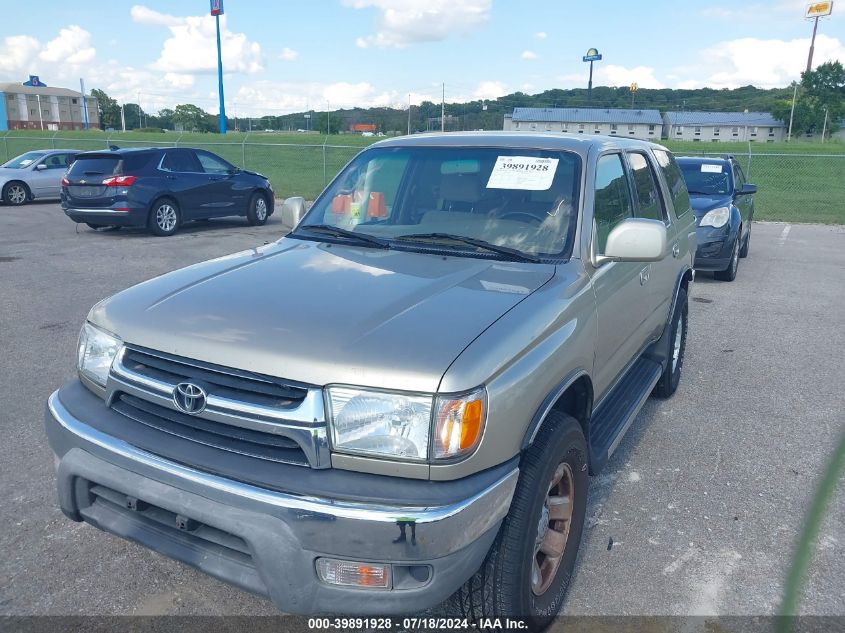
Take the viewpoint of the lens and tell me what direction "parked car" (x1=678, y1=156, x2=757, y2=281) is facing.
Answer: facing the viewer

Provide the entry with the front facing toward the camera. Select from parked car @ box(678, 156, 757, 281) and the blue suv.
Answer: the parked car

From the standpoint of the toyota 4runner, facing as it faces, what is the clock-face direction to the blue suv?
The blue suv is roughly at 4 o'clock from the toyota 4runner.

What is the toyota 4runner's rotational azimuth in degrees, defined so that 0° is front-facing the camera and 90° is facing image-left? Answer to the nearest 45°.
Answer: approximately 45°

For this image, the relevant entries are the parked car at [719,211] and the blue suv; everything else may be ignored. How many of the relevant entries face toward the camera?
1

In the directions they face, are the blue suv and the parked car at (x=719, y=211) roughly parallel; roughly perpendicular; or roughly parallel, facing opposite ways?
roughly parallel, facing opposite ways

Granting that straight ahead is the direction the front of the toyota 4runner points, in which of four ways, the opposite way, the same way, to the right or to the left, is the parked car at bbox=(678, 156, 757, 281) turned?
the same way

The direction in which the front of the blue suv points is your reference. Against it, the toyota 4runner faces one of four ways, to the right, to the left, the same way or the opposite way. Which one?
the opposite way

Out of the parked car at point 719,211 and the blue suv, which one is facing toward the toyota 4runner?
the parked car

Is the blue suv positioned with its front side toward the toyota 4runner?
no

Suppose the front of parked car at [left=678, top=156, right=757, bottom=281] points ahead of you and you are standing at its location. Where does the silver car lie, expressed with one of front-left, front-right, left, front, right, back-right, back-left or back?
right

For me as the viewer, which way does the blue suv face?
facing away from the viewer and to the right of the viewer

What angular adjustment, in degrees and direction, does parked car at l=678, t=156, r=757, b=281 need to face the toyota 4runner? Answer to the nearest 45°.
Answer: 0° — it already faces it

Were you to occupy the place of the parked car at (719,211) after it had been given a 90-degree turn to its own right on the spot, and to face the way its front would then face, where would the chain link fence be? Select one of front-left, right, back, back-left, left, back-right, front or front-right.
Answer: right

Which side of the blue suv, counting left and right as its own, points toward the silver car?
left

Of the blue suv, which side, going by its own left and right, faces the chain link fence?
front
